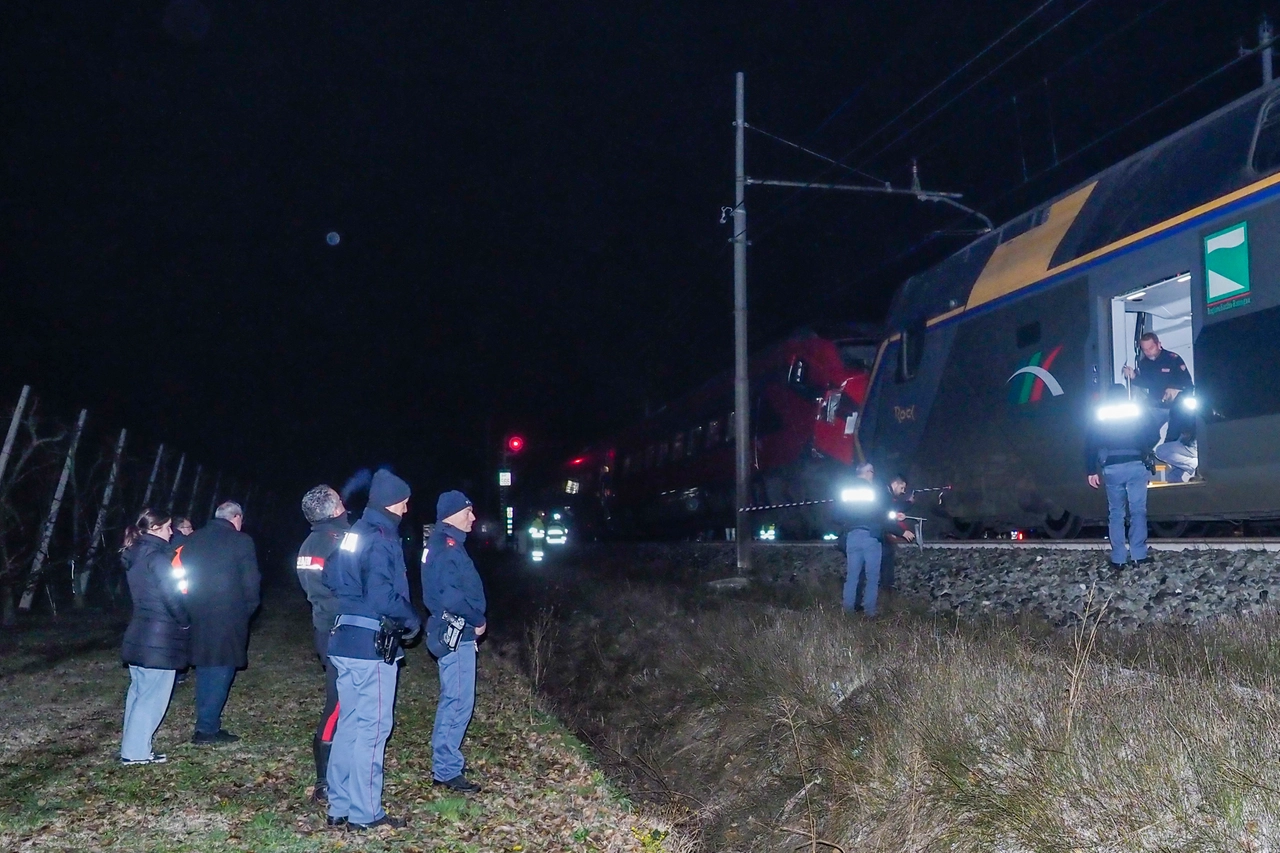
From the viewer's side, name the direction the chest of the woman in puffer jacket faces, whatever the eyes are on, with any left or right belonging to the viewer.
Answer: facing to the right of the viewer

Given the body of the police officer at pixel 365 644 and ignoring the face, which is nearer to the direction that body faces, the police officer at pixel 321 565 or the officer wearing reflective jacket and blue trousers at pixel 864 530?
the officer wearing reflective jacket and blue trousers

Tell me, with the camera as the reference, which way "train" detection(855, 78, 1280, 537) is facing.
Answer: facing away from the viewer and to the left of the viewer

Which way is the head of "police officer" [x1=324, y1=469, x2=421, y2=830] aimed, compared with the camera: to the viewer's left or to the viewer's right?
to the viewer's right

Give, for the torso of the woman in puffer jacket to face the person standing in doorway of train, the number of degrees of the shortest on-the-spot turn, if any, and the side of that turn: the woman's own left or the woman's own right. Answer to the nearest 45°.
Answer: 0° — they already face them

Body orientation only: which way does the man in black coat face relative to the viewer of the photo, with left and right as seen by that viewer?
facing away from the viewer and to the right of the viewer

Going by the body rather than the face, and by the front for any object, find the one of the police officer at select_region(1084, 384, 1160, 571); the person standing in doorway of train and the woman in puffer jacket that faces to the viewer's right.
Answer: the woman in puffer jacket

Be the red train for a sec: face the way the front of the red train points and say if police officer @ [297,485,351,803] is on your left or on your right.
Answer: on your right

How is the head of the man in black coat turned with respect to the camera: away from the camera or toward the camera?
away from the camera

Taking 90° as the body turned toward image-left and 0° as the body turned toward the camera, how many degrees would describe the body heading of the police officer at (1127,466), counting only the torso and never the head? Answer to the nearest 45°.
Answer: approximately 180°

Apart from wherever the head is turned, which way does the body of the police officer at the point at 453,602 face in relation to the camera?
to the viewer's right
